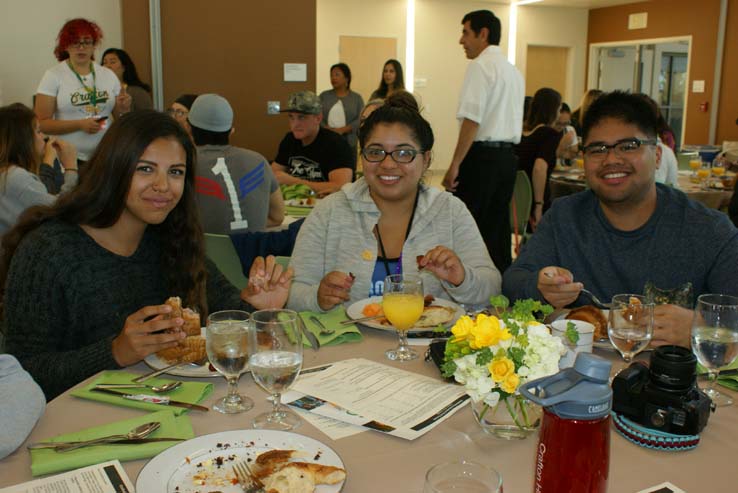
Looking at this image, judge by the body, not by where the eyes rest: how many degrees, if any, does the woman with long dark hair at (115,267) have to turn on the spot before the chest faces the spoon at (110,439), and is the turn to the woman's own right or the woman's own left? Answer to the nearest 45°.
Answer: approximately 45° to the woman's own right

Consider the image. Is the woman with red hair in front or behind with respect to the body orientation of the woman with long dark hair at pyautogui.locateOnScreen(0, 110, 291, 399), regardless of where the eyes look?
behind

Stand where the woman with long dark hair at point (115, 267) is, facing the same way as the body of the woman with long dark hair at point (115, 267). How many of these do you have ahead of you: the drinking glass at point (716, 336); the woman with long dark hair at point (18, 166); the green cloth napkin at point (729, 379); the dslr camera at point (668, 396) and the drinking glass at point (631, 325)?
4

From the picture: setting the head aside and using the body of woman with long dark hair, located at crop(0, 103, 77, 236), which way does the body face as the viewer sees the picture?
to the viewer's right

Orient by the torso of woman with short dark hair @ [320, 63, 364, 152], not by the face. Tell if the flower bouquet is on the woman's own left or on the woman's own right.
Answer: on the woman's own left

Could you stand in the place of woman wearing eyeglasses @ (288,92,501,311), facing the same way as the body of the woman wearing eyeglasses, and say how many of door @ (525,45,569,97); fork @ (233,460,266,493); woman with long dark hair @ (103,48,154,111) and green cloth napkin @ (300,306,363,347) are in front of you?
2

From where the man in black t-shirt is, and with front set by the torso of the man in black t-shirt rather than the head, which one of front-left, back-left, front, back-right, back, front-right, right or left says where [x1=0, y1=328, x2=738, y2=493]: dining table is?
front-left
